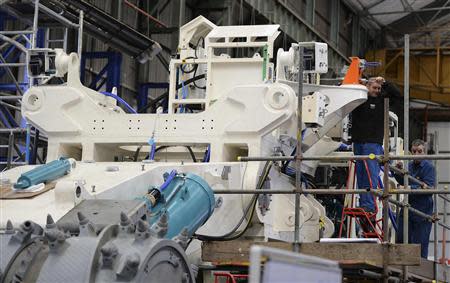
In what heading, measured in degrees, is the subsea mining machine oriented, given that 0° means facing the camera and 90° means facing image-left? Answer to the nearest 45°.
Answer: approximately 45°

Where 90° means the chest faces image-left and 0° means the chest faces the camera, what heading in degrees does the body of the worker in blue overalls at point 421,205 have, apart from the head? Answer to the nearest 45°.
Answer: approximately 45°

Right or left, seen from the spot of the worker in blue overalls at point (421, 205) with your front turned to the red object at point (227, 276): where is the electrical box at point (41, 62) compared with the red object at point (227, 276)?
right
